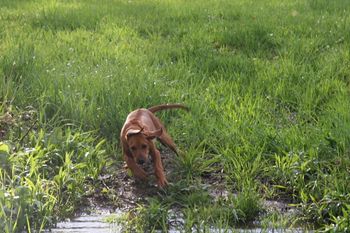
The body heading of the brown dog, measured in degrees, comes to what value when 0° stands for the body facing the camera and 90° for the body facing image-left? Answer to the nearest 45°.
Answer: approximately 0°
